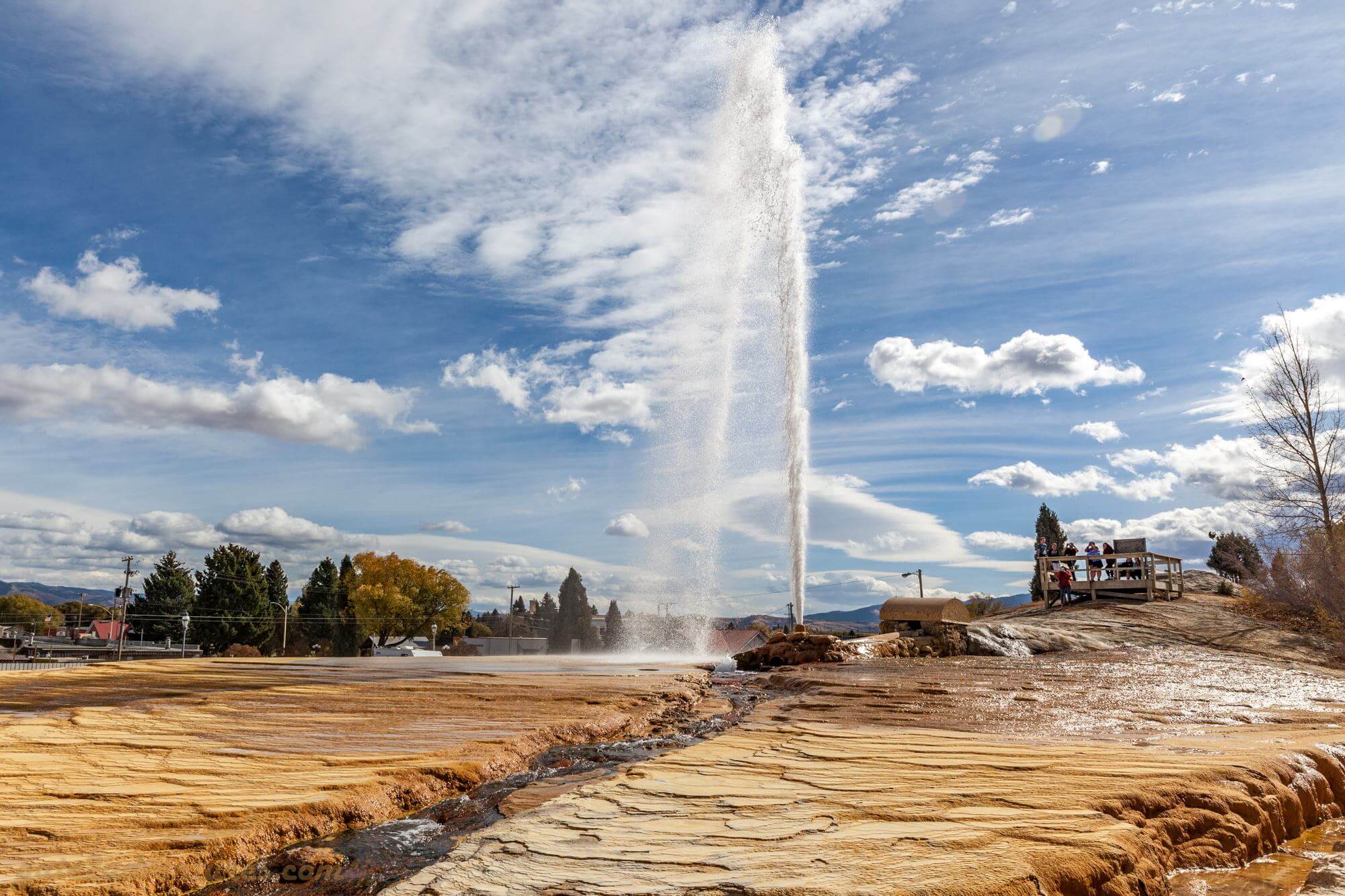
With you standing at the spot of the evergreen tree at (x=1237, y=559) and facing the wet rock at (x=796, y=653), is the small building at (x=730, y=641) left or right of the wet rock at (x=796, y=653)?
right

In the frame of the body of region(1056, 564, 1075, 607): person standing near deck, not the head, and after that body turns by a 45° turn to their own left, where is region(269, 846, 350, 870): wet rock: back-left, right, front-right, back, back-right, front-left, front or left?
front

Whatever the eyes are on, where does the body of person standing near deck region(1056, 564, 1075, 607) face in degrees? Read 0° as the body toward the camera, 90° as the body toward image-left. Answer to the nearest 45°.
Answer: approximately 45°

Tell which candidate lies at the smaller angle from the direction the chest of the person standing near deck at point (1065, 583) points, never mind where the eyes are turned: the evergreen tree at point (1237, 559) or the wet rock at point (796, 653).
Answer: the wet rock

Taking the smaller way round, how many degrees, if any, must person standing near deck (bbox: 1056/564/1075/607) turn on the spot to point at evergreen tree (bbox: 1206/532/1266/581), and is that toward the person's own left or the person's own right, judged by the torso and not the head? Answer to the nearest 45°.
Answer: approximately 180°

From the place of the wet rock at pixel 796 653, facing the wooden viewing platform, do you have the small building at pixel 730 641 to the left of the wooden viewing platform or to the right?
left
